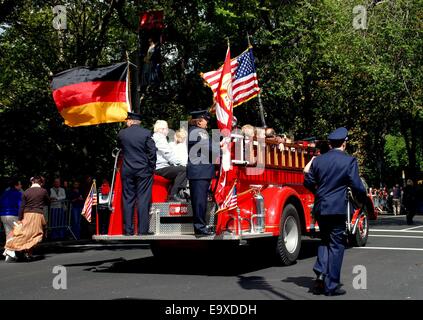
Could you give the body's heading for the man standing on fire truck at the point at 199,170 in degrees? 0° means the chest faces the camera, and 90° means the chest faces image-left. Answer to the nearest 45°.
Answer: approximately 270°

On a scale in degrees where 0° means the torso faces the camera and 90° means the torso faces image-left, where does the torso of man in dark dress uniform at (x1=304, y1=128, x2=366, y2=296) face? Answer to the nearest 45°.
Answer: approximately 225°

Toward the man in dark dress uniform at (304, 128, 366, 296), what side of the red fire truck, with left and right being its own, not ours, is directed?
right

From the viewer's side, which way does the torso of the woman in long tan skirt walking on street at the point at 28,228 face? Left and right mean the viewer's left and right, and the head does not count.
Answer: facing away from the viewer and to the right of the viewer

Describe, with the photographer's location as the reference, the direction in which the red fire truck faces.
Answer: facing away from the viewer and to the right of the viewer

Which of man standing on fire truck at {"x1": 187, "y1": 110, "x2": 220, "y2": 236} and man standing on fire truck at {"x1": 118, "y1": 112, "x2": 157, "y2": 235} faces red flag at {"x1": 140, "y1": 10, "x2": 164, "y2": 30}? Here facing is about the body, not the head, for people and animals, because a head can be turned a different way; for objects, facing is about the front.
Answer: man standing on fire truck at {"x1": 118, "y1": 112, "x2": 157, "y2": 235}

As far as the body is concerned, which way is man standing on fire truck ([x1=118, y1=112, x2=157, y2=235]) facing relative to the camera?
away from the camera
